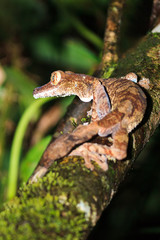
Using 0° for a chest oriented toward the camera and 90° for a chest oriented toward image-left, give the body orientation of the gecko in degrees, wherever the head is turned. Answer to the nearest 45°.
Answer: approximately 90°
